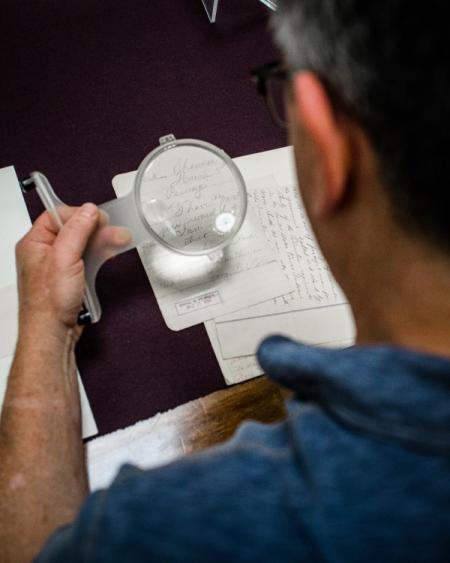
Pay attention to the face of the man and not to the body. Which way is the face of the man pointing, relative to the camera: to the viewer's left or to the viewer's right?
to the viewer's left

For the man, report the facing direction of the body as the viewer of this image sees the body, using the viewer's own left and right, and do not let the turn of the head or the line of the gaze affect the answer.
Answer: facing away from the viewer and to the left of the viewer

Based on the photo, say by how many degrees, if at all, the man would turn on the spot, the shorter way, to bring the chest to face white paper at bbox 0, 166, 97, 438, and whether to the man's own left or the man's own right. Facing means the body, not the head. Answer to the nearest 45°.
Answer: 0° — they already face it
